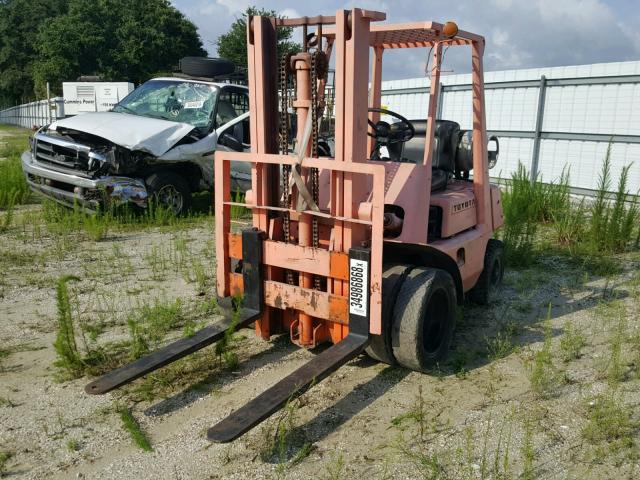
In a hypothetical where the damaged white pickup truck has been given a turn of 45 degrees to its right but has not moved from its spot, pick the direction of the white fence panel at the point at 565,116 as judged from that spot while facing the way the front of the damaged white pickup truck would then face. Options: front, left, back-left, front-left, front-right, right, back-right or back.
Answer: back

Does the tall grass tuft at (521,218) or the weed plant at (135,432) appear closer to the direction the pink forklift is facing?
the weed plant

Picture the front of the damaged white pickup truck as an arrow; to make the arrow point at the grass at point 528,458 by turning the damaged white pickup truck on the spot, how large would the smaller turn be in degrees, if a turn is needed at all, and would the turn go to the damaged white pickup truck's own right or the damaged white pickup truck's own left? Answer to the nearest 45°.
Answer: approximately 45° to the damaged white pickup truck's own left

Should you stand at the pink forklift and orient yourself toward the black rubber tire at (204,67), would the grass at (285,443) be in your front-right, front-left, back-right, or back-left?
back-left

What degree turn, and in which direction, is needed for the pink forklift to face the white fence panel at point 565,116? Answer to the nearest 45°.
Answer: approximately 180°

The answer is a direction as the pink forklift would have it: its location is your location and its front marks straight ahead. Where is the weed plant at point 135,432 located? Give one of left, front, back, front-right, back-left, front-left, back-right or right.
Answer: front

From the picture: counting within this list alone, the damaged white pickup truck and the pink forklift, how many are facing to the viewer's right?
0

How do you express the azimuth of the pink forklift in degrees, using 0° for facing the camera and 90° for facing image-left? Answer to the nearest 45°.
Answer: approximately 45°

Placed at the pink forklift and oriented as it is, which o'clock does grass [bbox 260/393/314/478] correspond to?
The grass is roughly at 11 o'clock from the pink forklift.

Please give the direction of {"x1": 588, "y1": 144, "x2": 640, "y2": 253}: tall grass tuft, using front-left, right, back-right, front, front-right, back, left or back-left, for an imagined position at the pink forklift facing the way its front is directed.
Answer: back

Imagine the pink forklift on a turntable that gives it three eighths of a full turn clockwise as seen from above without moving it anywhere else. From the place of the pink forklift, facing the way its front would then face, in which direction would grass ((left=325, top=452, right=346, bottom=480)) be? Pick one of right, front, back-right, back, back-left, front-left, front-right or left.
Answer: back

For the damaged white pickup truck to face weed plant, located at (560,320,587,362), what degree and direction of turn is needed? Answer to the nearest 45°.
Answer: approximately 90° to its left

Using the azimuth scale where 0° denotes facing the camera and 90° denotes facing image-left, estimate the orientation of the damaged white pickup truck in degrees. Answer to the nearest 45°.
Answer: approximately 45°

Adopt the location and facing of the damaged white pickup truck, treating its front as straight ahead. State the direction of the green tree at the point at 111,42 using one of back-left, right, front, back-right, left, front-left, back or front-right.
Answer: back-right
